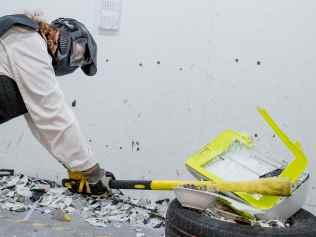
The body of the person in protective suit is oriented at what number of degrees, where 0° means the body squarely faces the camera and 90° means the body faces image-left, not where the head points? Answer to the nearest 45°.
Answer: approximately 270°

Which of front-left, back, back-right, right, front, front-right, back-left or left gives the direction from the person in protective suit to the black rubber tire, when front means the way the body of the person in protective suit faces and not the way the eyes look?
front

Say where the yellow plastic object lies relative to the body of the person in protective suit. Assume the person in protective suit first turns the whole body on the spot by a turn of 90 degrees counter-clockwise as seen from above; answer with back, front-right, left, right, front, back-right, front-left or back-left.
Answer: right

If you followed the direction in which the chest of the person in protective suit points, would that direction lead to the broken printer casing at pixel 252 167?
yes
